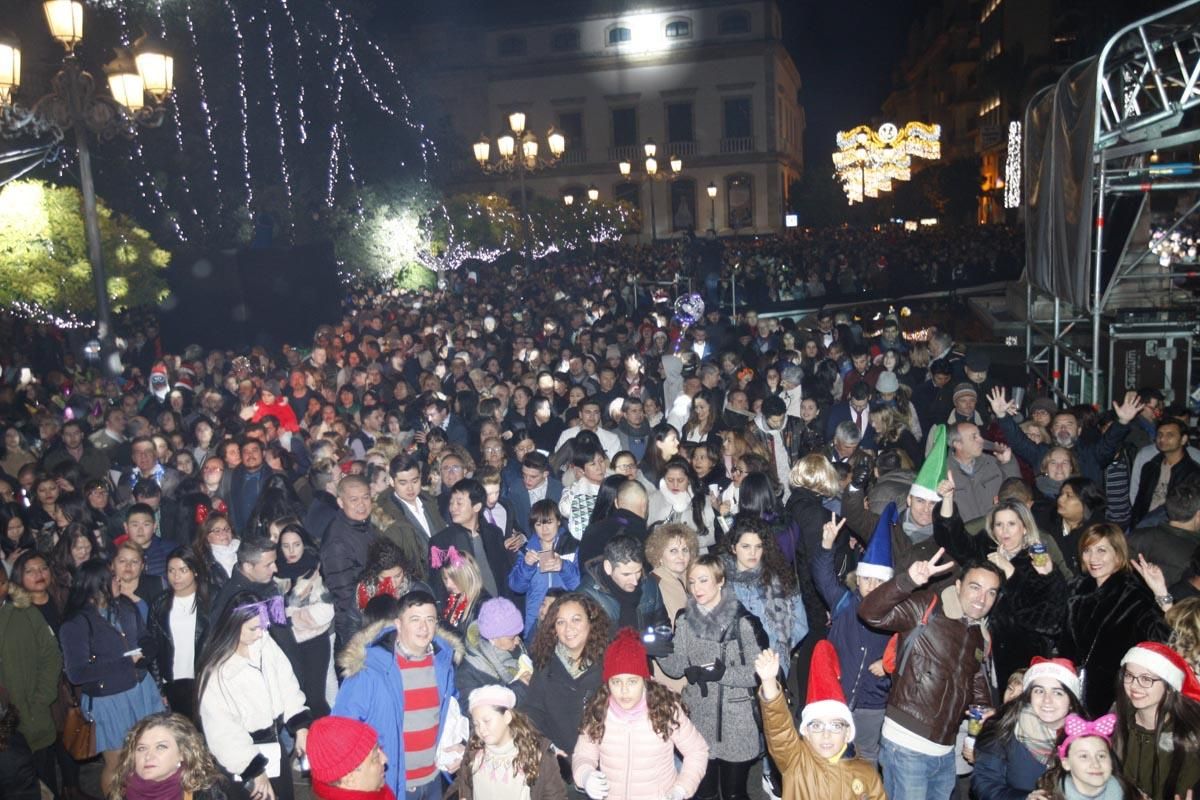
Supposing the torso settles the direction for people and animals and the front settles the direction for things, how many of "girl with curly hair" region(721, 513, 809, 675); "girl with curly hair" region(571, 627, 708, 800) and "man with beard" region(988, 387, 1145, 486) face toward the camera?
3

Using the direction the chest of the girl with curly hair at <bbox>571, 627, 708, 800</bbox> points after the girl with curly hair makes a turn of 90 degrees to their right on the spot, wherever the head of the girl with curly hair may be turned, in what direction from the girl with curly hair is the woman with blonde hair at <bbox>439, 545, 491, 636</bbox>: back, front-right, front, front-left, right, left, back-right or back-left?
front-right

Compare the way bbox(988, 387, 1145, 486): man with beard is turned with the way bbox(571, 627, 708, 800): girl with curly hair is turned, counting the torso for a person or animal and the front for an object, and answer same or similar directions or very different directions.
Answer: same or similar directions

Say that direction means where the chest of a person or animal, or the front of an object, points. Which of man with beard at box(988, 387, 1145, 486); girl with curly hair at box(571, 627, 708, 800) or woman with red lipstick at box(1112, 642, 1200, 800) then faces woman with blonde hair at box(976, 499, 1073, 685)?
the man with beard

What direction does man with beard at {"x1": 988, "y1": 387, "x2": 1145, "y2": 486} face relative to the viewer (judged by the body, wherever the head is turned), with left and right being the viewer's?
facing the viewer

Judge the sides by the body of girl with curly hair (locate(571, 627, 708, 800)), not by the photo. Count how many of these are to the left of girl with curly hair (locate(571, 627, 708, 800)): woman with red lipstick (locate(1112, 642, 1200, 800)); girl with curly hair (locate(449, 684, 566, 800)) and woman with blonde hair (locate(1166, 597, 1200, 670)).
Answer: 2

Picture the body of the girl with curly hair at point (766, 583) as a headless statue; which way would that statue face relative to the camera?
toward the camera

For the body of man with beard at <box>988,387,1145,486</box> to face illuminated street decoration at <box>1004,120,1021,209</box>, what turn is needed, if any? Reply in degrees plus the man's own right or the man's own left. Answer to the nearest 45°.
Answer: approximately 180°

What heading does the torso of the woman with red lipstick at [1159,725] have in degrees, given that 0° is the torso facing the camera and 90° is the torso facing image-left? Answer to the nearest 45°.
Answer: approximately 45°

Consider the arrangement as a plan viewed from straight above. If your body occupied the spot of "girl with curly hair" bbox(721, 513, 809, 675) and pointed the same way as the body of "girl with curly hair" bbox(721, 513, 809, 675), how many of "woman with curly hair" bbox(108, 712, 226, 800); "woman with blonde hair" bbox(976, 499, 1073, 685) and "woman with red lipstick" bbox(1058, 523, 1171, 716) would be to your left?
2

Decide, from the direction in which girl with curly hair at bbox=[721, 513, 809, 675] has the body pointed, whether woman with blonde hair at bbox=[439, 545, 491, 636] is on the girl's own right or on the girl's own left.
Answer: on the girl's own right

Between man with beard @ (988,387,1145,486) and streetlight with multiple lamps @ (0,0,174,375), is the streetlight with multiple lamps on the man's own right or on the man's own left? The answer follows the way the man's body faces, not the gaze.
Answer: on the man's own right
